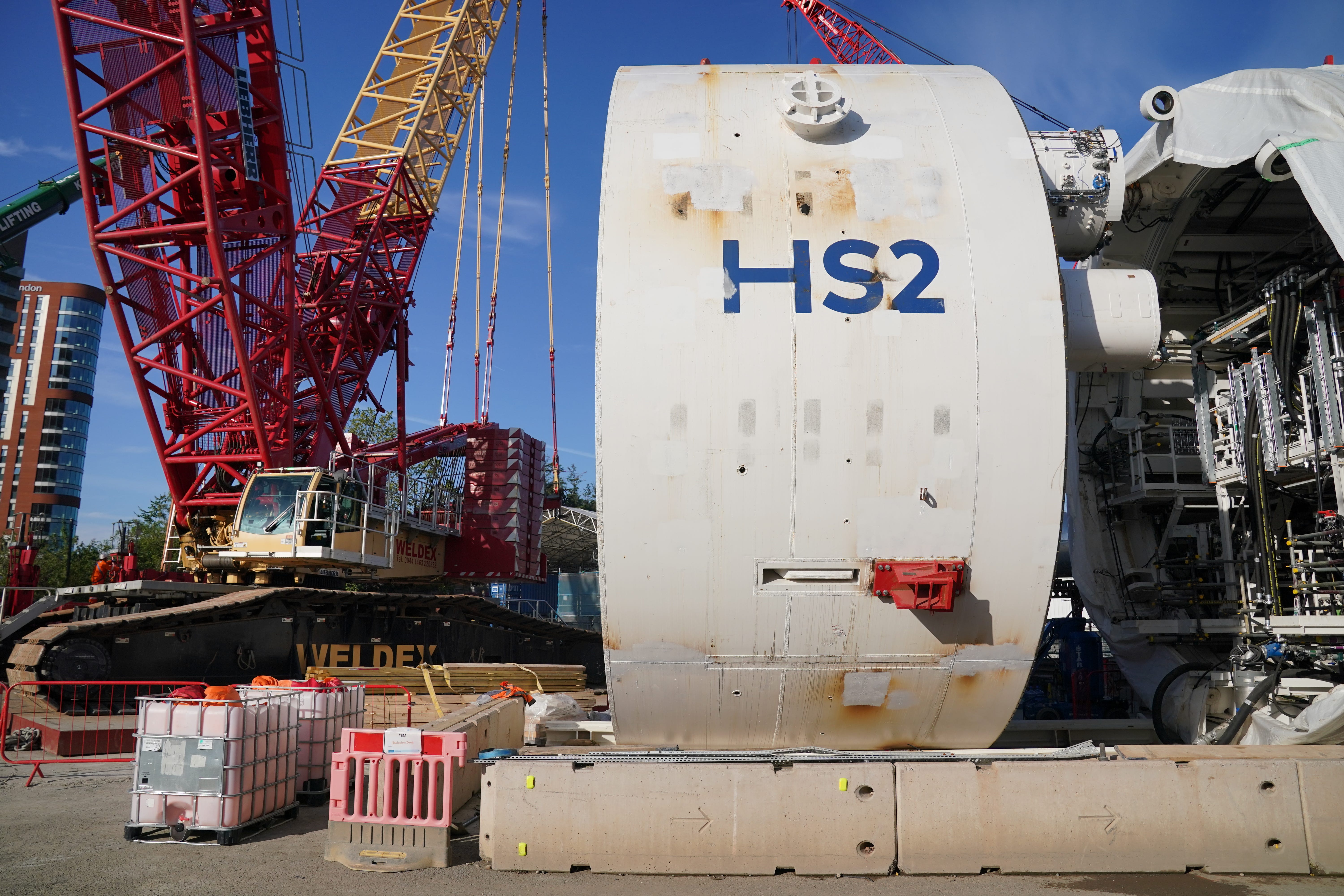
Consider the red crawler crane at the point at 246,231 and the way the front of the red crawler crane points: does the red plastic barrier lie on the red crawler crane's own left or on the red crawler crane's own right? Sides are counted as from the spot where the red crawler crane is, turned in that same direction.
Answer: on the red crawler crane's own left

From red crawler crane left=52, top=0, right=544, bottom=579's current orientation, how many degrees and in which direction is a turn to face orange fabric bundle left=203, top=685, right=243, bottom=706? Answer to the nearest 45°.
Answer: approximately 45° to its left

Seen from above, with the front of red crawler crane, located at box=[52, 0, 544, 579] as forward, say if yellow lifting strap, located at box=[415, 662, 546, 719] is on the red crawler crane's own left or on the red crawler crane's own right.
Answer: on the red crawler crane's own left

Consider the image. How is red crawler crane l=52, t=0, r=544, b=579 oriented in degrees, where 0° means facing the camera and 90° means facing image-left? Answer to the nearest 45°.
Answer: approximately 45°

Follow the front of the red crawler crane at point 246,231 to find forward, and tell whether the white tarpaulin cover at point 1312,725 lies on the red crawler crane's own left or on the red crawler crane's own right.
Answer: on the red crawler crane's own left
